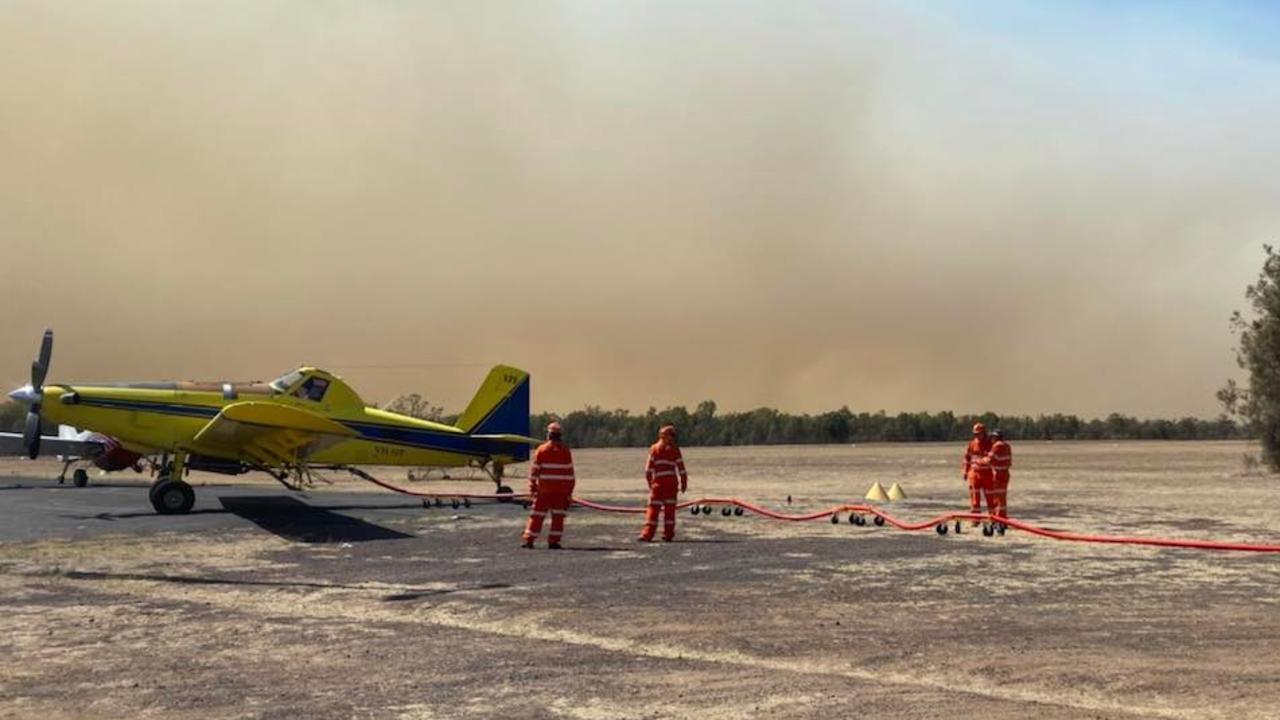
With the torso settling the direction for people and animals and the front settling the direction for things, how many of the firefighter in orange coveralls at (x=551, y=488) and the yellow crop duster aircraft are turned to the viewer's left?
1

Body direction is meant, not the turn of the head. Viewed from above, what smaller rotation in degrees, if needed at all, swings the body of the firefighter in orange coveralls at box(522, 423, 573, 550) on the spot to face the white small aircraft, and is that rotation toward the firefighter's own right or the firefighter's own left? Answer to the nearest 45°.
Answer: approximately 45° to the firefighter's own left

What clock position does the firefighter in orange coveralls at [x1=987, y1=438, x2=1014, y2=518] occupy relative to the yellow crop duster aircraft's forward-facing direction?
The firefighter in orange coveralls is roughly at 7 o'clock from the yellow crop duster aircraft.

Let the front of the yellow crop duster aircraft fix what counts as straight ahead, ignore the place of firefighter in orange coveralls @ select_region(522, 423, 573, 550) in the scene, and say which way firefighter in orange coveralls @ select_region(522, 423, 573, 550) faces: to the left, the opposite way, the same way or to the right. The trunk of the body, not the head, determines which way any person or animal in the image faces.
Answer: to the right

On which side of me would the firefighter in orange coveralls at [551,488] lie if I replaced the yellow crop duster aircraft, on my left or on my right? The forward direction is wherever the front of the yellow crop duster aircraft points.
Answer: on my left

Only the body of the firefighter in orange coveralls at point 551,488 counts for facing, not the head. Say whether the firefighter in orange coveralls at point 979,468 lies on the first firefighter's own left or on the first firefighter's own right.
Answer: on the first firefighter's own right

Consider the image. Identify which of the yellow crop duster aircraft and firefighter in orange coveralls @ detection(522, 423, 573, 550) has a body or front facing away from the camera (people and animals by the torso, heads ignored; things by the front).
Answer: the firefighter in orange coveralls

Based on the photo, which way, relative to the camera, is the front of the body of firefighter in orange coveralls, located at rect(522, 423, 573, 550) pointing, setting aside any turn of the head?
away from the camera

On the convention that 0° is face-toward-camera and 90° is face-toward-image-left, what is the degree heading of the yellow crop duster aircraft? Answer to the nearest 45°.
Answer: approximately 90°

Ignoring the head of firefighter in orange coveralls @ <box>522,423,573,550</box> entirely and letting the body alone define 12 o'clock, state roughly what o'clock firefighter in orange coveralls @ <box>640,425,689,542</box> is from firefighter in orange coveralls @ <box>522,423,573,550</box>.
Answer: firefighter in orange coveralls @ <box>640,425,689,542</box> is roughly at 2 o'clock from firefighter in orange coveralls @ <box>522,423,573,550</box>.

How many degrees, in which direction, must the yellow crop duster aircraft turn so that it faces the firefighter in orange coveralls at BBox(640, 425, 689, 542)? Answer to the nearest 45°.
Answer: approximately 135° to its left
